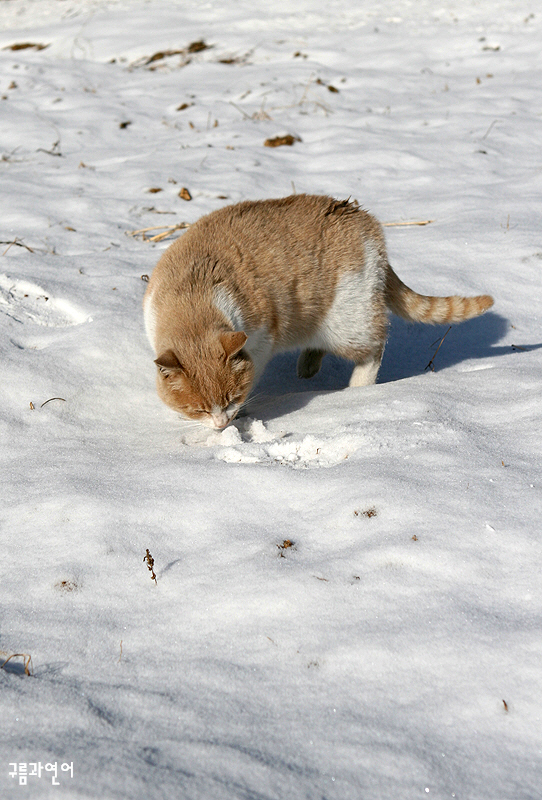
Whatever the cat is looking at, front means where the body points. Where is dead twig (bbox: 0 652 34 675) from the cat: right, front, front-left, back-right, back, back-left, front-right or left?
front-left

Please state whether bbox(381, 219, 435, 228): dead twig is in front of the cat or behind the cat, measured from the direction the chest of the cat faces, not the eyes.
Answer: behind

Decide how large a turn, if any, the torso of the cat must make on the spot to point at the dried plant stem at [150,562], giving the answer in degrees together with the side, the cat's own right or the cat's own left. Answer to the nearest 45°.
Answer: approximately 45° to the cat's own left

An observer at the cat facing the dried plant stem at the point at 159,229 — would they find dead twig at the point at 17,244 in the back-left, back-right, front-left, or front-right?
front-left

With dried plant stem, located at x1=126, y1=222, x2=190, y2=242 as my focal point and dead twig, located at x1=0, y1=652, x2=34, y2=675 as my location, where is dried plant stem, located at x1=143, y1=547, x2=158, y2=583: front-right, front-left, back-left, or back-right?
front-right

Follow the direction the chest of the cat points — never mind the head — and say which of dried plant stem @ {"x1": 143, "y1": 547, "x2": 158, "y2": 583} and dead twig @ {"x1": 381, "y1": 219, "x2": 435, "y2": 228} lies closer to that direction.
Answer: the dried plant stem

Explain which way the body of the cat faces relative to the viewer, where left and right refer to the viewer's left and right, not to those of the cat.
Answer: facing the viewer and to the left of the viewer

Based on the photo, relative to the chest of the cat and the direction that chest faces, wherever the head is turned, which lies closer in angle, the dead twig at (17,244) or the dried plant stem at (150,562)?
the dried plant stem

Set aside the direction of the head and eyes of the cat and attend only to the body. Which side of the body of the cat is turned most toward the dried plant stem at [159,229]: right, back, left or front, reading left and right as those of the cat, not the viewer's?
right

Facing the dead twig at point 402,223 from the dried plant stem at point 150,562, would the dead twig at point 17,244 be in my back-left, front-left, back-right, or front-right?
front-left

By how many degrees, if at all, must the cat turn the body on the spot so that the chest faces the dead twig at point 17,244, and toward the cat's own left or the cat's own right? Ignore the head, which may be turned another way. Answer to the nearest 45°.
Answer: approximately 90° to the cat's own right
